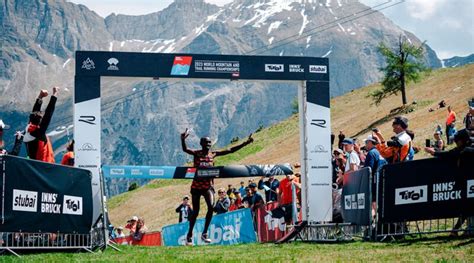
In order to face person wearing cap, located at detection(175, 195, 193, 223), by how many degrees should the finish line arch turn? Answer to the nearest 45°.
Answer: approximately 180°

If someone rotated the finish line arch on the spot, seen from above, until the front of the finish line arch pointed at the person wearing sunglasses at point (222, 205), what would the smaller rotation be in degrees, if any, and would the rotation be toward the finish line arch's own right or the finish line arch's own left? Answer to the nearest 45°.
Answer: approximately 180°

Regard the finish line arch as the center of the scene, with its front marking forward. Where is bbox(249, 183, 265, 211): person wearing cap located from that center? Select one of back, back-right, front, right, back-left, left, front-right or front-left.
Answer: back

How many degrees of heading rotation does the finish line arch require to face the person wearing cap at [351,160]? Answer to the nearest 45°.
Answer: approximately 90° to its left

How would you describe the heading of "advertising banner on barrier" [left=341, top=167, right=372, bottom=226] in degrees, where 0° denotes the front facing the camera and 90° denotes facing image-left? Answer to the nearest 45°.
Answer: approximately 45°

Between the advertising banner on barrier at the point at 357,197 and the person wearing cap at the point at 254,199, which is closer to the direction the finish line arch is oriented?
the advertising banner on barrier

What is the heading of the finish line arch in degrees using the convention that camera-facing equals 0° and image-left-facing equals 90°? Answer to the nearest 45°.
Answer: approximately 0°
